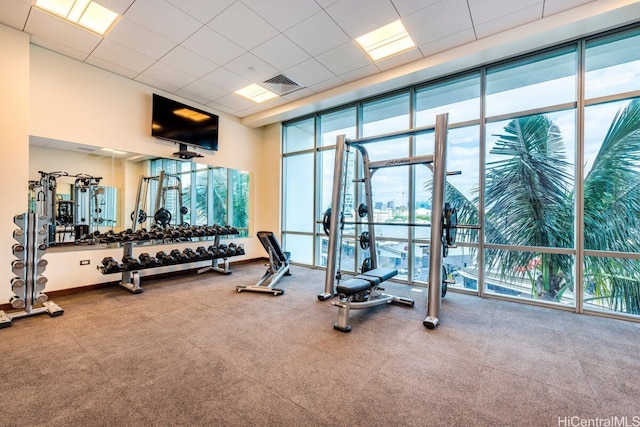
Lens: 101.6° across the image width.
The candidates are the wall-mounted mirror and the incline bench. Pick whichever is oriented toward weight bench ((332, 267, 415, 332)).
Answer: the wall-mounted mirror

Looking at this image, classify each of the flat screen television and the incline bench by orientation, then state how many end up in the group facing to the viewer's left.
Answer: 0

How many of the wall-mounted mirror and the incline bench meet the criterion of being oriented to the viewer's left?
0

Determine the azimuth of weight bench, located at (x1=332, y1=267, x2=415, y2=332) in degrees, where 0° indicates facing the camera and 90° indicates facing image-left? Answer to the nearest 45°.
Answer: approximately 45°

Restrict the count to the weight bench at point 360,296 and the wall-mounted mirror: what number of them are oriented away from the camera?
0

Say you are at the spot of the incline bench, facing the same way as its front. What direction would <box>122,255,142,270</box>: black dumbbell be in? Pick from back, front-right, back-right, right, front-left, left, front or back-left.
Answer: back-left

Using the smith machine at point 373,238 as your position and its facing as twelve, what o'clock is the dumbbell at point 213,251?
The dumbbell is roughly at 2 o'clock from the smith machine.
